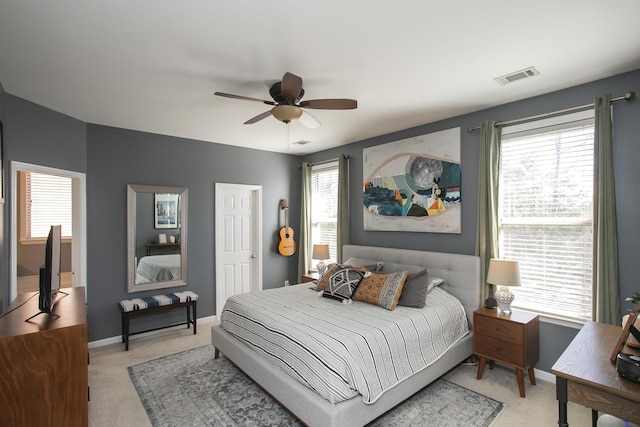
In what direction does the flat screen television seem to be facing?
to the viewer's right

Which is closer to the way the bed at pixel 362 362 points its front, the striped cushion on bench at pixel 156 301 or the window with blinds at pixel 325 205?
the striped cushion on bench

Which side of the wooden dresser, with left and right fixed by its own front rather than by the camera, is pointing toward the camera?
right

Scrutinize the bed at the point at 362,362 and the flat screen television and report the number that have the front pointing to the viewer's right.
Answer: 1

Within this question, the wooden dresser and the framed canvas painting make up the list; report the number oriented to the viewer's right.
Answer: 1
